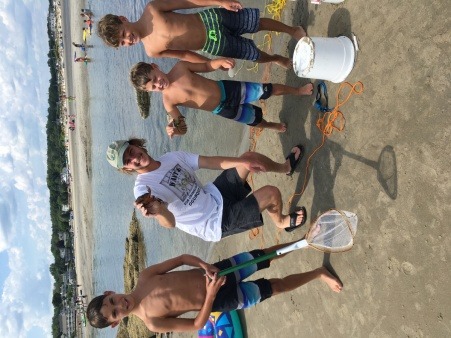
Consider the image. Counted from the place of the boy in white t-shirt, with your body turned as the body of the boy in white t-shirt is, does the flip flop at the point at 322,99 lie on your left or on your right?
on your left

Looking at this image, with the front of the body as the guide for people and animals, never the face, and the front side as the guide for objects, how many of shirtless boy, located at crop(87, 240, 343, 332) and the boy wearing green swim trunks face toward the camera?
2

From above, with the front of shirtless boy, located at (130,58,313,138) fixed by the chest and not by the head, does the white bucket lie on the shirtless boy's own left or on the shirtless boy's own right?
on the shirtless boy's own left

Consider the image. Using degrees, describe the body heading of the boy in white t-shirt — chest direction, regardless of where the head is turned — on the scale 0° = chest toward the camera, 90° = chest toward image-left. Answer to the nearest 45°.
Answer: approximately 0°
